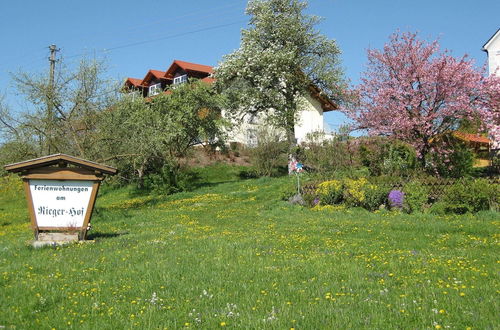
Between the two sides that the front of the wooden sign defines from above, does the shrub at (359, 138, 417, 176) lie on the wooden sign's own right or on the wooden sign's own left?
on the wooden sign's own left

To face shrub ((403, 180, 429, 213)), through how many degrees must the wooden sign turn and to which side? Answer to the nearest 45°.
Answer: approximately 90° to its left

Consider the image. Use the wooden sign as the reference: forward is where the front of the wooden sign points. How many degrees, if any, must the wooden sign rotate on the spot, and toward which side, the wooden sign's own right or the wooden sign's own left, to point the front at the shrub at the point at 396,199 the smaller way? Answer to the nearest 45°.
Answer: approximately 90° to the wooden sign's own left

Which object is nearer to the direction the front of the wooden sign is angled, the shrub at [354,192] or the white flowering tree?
the shrub

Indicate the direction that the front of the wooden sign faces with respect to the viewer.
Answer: facing the viewer

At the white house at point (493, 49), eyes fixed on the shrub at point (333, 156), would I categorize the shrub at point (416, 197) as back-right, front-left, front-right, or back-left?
front-left

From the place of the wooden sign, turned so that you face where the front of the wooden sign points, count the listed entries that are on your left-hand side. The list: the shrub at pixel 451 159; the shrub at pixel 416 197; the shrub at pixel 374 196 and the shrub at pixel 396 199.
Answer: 4

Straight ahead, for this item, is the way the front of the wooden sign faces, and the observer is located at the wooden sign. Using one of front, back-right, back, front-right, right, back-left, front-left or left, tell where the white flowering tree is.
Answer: back-left

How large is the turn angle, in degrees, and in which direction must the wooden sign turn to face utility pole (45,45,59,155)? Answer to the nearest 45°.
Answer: approximately 180°

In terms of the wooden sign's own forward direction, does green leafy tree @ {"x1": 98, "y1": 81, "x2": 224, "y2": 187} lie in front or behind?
behind

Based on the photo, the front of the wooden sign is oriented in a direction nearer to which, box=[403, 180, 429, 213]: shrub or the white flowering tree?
the shrub

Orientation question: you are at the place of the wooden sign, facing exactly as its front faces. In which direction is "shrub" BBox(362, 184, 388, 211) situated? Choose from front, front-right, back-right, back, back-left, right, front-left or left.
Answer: left
